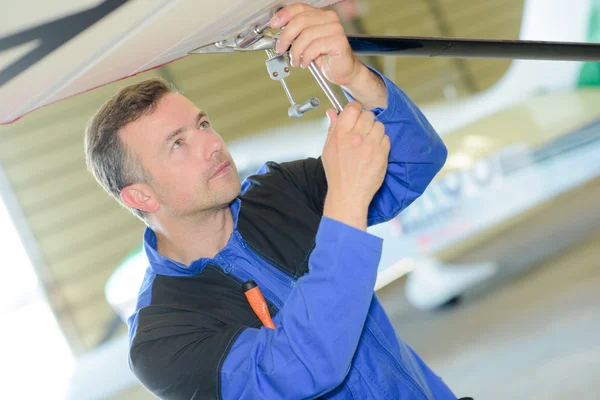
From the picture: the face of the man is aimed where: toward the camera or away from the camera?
toward the camera

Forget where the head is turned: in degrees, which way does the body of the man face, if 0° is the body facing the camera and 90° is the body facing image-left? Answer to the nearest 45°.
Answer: approximately 315°
